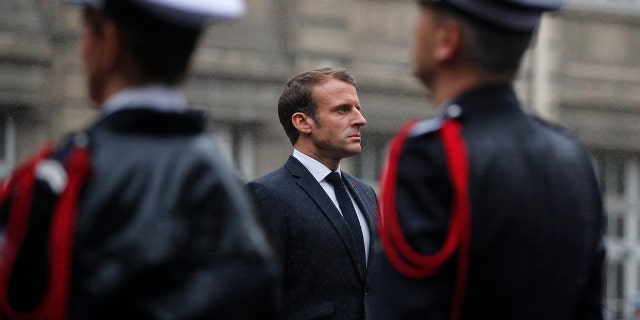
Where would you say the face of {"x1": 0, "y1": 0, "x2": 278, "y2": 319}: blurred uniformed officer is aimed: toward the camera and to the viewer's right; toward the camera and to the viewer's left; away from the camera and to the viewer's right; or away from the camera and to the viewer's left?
away from the camera and to the viewer's left

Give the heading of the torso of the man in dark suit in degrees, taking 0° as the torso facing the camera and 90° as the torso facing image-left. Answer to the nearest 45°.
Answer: approximately 315°

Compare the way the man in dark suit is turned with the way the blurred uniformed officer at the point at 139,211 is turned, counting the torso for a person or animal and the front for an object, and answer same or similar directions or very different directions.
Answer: very different directions

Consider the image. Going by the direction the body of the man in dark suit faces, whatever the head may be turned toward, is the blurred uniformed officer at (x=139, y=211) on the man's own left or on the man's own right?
on the man's own right

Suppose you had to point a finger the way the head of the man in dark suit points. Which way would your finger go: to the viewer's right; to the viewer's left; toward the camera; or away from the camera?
to the viewer's right

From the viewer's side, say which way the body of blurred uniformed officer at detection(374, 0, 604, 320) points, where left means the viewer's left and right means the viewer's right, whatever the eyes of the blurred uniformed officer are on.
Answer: facing away from the viewer and to the left of the viewer

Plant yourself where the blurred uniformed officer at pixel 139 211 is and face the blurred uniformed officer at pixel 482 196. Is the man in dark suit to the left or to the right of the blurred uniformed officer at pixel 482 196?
left

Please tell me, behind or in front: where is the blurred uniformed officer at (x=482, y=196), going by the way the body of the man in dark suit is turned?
in front

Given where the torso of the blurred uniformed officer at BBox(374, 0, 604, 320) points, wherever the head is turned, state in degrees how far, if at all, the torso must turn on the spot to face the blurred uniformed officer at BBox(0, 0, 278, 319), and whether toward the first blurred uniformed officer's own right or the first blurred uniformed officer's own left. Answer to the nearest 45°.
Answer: approximately 90° to the first blurred uniformed officer's own left

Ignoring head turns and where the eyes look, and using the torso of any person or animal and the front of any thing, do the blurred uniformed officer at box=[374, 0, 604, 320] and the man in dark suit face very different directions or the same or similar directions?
very different directions

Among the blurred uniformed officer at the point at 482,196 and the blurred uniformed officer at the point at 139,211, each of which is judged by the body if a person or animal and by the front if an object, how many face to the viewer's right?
0

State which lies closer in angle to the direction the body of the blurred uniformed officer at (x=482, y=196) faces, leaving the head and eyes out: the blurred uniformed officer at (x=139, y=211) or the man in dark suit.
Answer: the man in dark suit

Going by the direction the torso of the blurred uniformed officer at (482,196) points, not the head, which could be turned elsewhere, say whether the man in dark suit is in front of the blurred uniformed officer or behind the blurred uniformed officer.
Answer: in front
